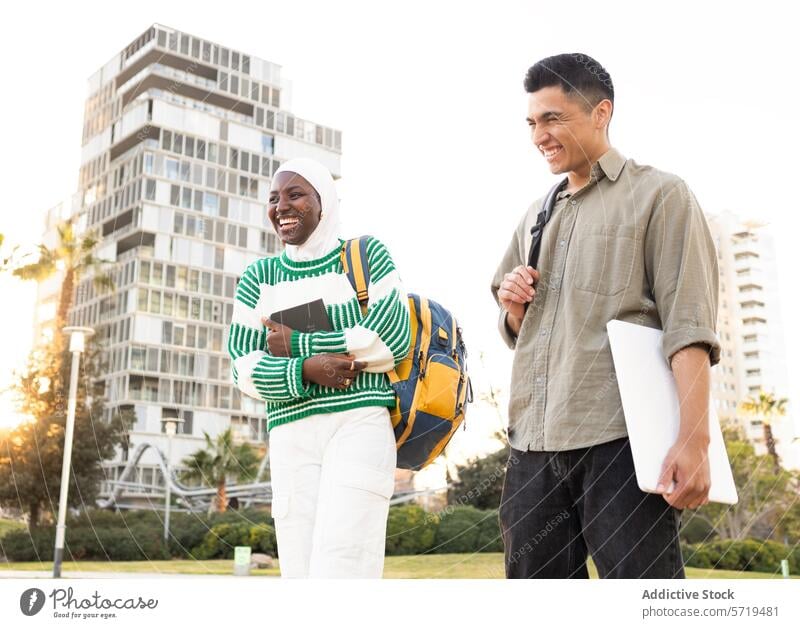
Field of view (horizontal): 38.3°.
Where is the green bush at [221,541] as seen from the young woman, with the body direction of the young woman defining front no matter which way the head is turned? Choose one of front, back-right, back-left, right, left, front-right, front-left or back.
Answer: back-right

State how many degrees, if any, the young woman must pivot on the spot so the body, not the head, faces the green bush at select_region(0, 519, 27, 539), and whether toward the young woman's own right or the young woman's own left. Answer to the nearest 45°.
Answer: approximately 90° to the young woman's own right

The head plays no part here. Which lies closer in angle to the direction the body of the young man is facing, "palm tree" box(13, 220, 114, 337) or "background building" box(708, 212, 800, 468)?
the palm tree

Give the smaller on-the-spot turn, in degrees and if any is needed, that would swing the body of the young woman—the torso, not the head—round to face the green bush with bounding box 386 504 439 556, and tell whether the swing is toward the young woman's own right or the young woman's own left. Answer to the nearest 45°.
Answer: approximately 135° to the young woman's own right

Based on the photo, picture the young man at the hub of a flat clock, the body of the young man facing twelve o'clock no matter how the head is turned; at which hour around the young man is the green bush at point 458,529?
The green bush is roughly at 4 o'clock from the young man.

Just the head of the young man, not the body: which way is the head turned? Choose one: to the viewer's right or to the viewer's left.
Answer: to the viewer's left

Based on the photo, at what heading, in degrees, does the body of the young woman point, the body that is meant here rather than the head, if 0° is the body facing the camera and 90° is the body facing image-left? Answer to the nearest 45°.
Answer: approximately 45°

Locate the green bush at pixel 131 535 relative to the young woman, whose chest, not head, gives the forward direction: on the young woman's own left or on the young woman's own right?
on the young woman's own right
